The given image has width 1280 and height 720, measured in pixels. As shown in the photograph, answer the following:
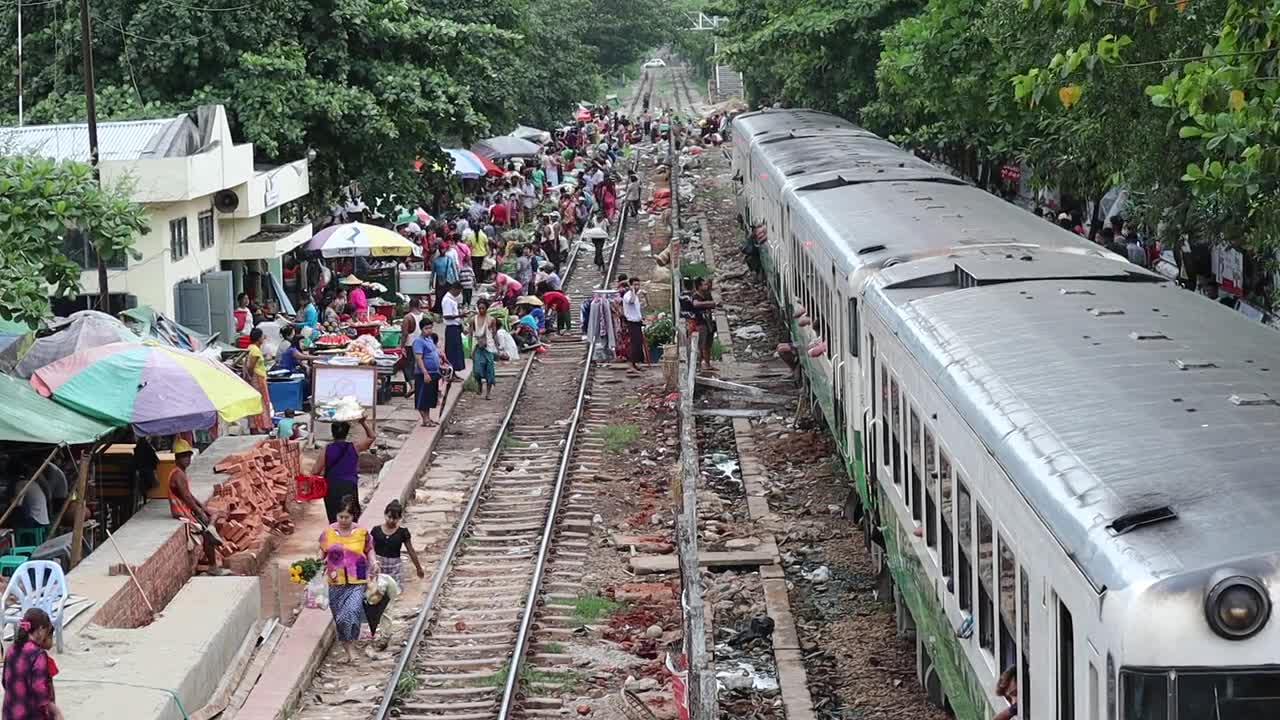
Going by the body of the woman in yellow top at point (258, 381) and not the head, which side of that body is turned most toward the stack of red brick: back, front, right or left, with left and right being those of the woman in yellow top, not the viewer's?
right

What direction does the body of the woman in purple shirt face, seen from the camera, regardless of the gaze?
away from the camera

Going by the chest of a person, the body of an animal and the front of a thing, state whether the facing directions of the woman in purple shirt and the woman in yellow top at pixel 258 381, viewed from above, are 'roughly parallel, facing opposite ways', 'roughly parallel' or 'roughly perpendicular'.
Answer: roughly perpendicular

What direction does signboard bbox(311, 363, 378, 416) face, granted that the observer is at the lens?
facing the viewer

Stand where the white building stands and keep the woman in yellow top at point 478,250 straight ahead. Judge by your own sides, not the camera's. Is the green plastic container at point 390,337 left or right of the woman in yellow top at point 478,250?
right

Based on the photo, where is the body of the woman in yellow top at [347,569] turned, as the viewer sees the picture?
toward the camera

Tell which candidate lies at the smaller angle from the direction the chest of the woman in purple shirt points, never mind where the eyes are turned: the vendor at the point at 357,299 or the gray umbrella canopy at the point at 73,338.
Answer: the vendor

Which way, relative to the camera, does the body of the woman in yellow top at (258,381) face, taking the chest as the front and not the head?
to the viewer's right

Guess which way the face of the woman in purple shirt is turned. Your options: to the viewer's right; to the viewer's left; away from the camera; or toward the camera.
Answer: away from the camera

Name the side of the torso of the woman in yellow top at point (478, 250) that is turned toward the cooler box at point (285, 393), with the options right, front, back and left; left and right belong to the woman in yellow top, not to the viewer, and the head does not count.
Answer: back

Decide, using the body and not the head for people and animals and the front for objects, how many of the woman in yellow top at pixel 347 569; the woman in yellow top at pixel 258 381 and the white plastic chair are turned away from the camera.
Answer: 0

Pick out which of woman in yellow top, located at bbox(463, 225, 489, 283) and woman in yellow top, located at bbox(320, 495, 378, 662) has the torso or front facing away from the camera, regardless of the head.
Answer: woman in yellow top, located at bbox(463, 225, 489, 283)

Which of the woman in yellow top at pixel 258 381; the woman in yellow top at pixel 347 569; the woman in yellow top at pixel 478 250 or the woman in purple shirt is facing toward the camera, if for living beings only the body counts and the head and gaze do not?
the woman in yellow top at pixel 347 569
